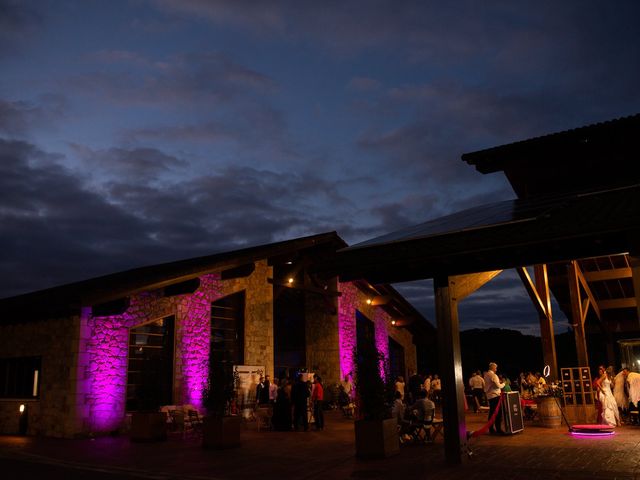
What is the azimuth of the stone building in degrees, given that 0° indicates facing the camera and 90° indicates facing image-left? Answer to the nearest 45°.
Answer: approximately 315°

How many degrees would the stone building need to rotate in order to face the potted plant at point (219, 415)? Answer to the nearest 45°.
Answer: approximately 45° to its right

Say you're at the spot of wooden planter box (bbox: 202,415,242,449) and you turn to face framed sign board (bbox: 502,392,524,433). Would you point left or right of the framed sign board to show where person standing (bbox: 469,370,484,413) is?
left

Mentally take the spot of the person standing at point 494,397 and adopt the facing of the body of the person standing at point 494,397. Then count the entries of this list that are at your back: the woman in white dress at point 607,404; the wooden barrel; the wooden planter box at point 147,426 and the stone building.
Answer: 2

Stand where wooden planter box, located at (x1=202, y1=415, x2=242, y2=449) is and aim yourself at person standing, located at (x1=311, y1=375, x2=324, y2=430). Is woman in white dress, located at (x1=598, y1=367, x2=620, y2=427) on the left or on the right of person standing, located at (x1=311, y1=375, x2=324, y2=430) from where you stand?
right
